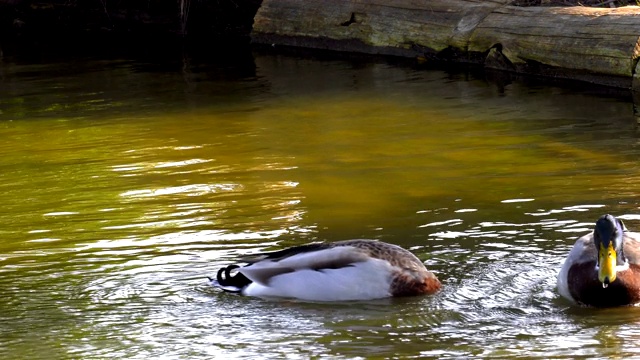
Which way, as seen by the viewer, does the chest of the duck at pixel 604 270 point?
toward the camera

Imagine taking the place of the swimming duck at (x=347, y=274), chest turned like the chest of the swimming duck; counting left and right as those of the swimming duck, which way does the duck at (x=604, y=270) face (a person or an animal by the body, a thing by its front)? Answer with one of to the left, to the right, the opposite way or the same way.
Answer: to the right

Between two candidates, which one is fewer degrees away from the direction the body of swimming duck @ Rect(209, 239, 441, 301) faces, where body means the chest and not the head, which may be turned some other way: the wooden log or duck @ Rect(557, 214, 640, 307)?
the duck

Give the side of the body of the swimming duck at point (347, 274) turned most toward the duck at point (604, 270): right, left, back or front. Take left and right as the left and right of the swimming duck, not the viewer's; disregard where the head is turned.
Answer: front

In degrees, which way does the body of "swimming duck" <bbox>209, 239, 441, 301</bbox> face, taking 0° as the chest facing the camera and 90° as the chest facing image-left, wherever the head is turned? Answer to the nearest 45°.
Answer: approximately 270°

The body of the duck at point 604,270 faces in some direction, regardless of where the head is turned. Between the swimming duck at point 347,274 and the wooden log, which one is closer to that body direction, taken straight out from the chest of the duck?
the swimming duck

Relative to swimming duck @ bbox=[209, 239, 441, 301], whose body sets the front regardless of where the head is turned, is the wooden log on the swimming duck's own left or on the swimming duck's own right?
on the swimming duck's own left

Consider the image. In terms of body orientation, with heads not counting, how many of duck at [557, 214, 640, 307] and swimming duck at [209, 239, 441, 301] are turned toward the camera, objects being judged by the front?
1

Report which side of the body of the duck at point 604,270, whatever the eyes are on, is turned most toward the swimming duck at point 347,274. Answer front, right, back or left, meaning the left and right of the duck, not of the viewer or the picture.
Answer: right

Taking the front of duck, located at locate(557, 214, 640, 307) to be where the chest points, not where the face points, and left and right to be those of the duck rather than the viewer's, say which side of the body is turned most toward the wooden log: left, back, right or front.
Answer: back
